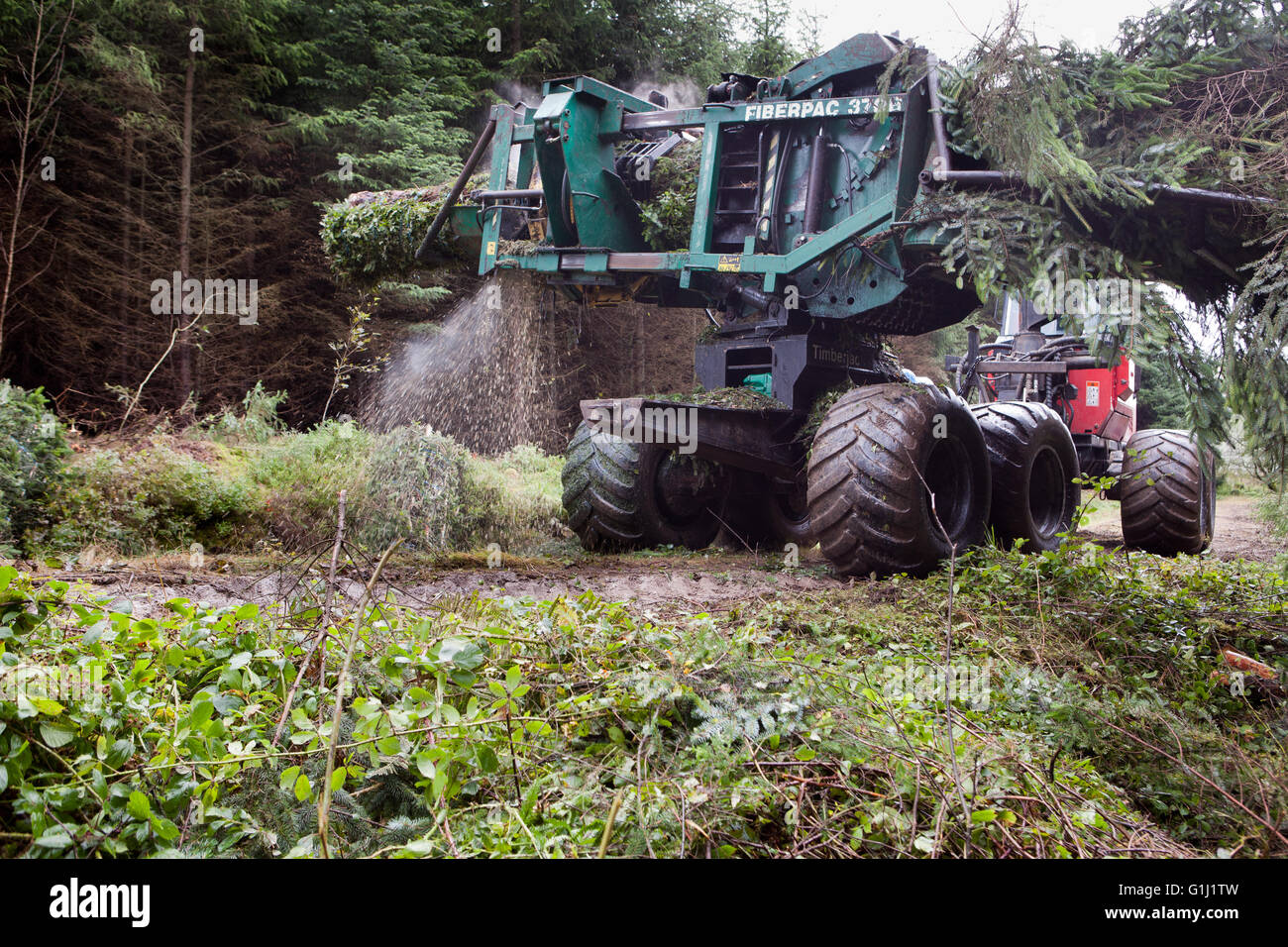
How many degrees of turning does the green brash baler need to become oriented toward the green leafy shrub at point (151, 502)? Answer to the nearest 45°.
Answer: approximately 135° to its left

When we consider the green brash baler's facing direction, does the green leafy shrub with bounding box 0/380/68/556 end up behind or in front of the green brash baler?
behind

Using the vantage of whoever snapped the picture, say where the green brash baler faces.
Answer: facing away from the viewer and to the right of the viewer
